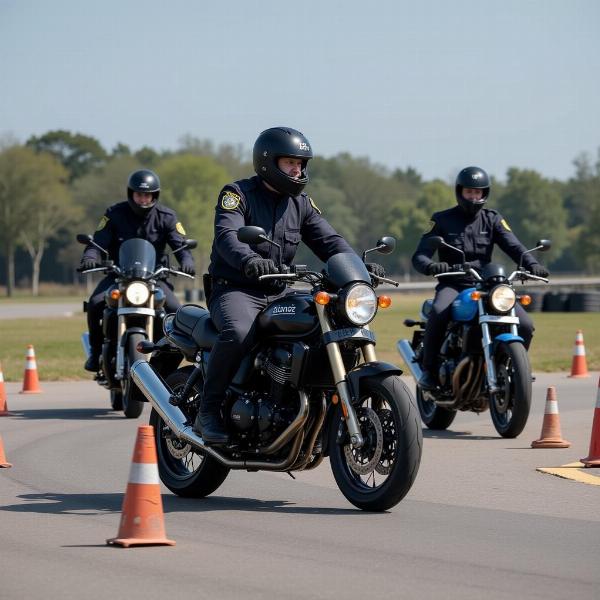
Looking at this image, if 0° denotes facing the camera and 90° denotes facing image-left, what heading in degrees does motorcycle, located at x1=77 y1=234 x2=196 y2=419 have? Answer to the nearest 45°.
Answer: approximately 0°

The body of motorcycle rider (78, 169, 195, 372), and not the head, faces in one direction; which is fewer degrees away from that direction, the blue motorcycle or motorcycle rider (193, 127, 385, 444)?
the motorcycle rider

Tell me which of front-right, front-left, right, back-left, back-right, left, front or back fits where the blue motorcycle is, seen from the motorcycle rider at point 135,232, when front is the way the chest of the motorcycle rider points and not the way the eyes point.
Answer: front-left

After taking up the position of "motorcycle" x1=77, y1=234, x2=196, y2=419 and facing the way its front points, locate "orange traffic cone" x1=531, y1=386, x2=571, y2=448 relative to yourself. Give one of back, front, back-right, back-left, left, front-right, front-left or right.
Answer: front-left

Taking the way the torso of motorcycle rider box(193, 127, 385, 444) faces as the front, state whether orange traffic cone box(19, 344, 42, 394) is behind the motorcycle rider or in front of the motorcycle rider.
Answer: behind

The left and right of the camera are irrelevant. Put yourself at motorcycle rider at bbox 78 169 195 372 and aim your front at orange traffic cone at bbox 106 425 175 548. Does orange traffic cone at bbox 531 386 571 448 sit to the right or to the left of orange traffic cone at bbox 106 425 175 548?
left

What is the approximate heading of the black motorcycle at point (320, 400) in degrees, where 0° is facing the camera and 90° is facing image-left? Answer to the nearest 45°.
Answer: approximately 315°

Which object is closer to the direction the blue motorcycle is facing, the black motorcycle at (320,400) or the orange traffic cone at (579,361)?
the black motorcycle
